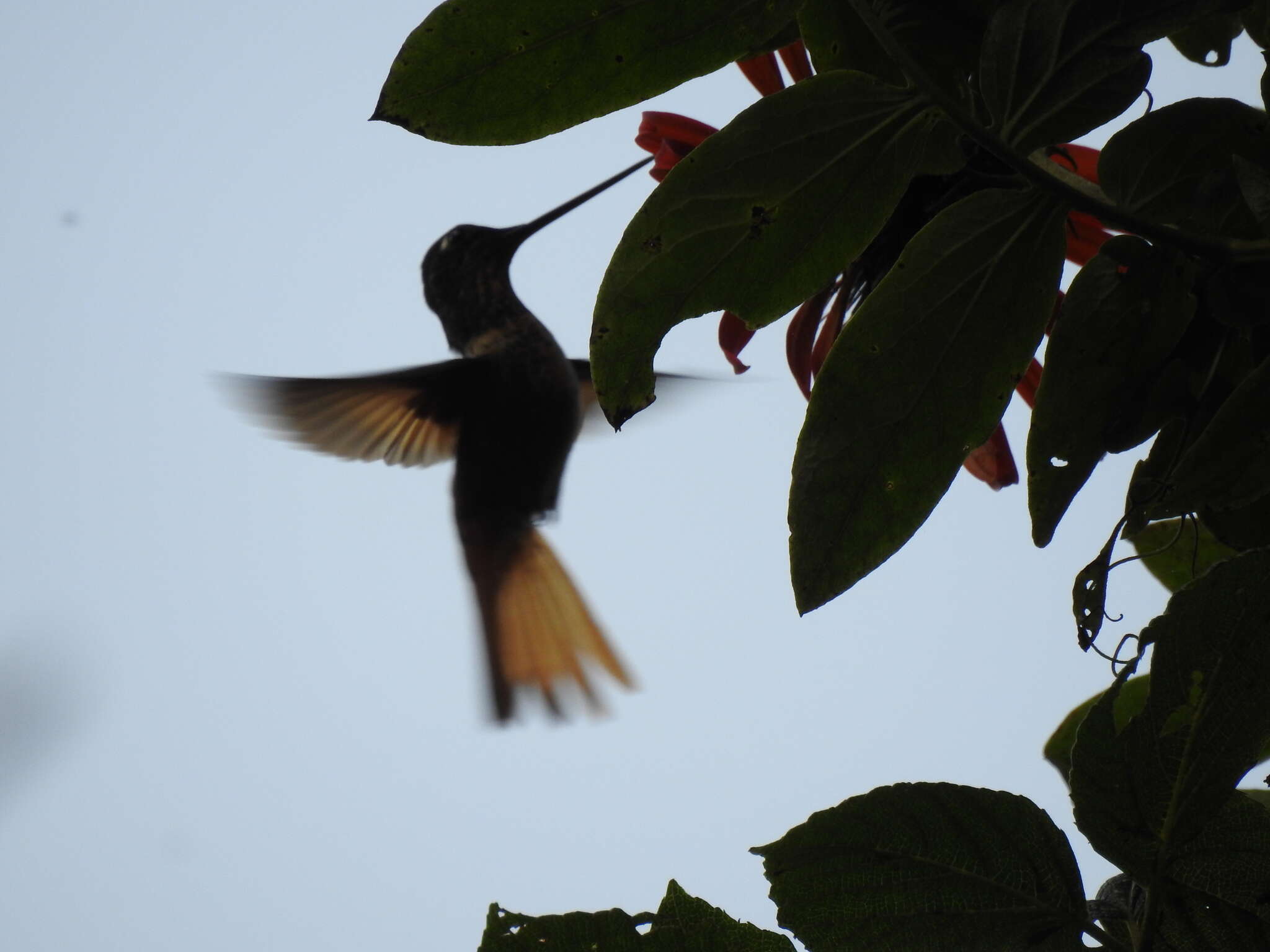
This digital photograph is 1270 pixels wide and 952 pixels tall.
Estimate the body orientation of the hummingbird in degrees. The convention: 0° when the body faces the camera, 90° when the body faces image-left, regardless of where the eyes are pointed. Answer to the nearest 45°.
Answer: approximately 270°

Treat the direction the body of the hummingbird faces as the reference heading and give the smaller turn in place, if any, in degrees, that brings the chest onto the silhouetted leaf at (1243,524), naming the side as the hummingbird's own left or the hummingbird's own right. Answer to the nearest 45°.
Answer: approximately 90° to the hummingbird's own right

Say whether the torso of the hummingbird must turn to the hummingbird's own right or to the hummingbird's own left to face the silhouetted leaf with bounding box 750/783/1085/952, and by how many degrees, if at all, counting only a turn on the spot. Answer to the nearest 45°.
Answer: approximately 90° to the hummingbird's own right

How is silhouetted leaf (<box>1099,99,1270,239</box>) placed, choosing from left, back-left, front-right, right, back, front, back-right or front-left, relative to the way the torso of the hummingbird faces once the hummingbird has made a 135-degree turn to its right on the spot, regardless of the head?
front-left

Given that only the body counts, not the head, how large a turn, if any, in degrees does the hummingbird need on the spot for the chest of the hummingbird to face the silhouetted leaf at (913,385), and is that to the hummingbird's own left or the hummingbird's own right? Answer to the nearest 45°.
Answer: approximately 90° to the hummingbird's own right
